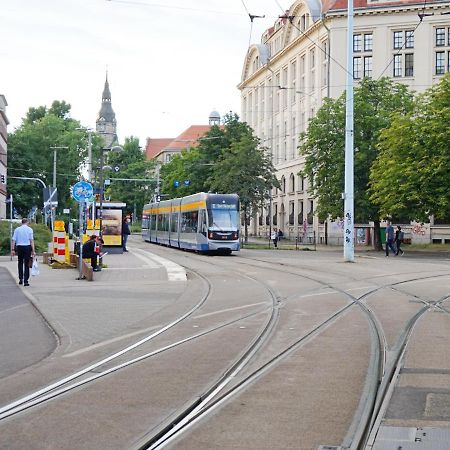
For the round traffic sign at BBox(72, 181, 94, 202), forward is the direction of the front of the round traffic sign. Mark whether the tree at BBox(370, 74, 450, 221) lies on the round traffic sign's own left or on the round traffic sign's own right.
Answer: on the round traffic sign's own left

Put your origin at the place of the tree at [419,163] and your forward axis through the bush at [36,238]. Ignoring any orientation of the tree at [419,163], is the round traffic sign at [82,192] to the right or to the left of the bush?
left

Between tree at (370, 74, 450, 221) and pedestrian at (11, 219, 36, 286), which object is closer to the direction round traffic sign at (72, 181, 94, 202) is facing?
the pedestrian

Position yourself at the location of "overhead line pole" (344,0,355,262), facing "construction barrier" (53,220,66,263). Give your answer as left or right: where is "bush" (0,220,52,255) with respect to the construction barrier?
right
